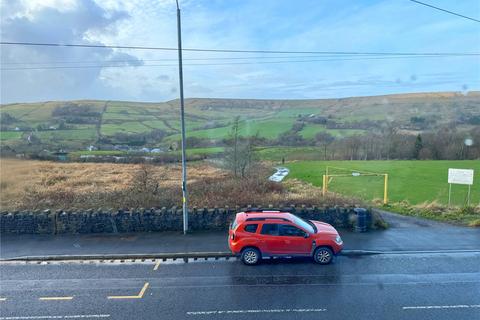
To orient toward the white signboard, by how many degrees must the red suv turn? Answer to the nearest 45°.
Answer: approximately 45° to its left

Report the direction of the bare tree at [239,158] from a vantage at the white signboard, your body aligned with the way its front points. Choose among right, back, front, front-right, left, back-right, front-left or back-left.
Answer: right

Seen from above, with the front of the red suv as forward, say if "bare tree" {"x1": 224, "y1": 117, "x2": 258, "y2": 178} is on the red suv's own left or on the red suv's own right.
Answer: on the red suv's own left

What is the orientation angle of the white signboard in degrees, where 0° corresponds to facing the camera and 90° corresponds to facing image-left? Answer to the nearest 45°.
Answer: approximately 0°

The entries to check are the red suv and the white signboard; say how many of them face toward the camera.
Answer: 1

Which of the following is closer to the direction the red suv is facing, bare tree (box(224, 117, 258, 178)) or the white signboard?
the white signboard

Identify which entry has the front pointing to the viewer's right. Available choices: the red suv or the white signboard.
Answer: the red suv

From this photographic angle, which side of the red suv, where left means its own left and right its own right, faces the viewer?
right

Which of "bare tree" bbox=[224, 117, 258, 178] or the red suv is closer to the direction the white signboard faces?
the red suv
